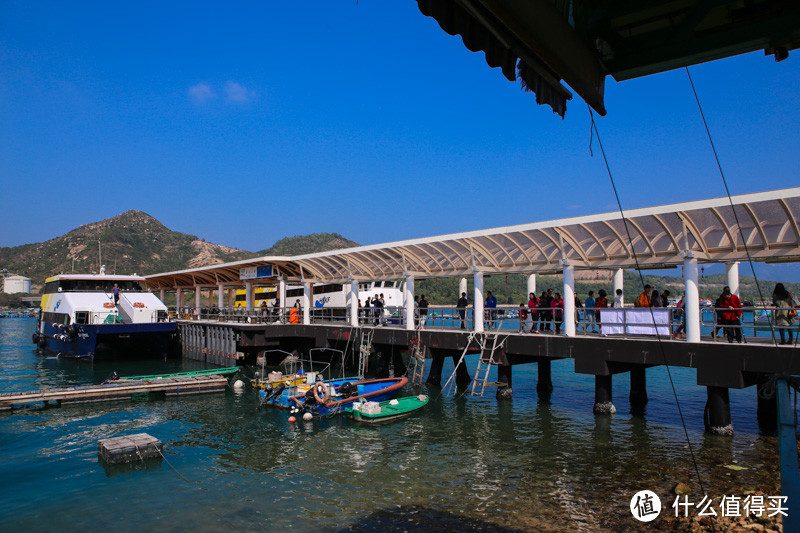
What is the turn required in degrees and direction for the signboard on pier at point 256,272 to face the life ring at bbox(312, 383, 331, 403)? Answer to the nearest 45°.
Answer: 0° — it already faces it

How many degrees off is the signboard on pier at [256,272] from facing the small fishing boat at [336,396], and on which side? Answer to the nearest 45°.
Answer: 0° — it already faces it

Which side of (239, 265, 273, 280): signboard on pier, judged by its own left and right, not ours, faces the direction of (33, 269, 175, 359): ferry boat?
right

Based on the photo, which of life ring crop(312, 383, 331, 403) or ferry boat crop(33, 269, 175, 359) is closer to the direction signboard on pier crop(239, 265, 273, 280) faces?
the life ring

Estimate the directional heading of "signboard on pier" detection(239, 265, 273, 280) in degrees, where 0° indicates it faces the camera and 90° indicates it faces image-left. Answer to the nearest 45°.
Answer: approximately 0°

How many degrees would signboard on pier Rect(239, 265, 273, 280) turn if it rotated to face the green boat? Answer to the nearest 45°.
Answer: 0° — it already faces it

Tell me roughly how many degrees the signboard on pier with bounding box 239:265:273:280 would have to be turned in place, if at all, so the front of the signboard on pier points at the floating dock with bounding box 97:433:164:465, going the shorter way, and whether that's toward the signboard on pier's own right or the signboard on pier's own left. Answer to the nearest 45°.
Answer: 0° — it already faces it
